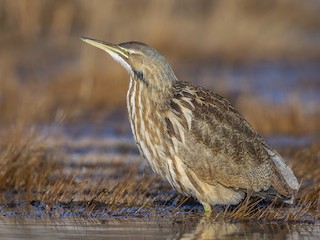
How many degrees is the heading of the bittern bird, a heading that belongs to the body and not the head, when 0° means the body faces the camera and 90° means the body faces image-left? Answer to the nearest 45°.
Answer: approximately 90°
